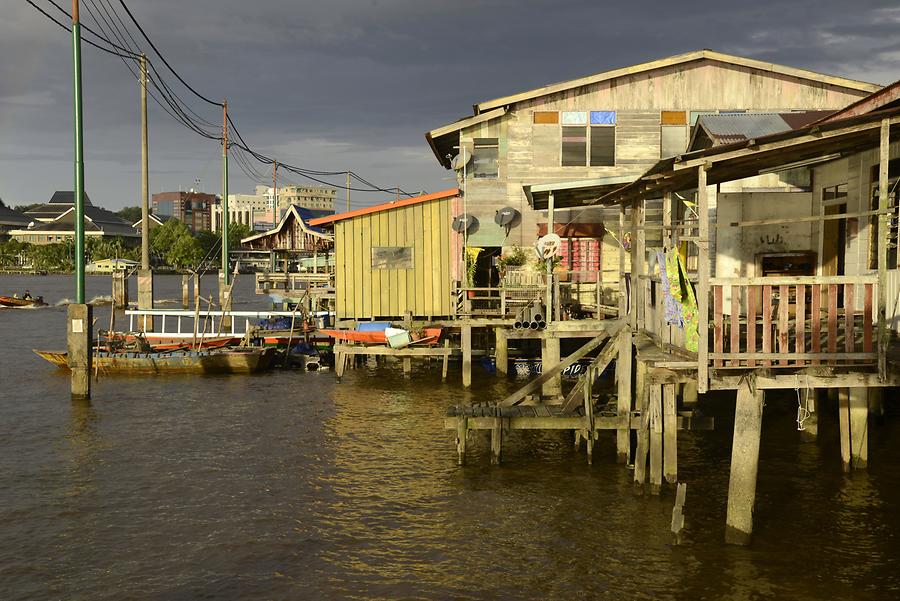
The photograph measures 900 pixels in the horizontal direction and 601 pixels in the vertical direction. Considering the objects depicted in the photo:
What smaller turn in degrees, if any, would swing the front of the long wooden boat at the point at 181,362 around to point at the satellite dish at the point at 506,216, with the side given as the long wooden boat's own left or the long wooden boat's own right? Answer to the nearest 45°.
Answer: approximately 135° to the long wooden boat's own left

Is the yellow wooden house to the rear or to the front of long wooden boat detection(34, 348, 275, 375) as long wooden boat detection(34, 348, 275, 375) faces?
to the rear

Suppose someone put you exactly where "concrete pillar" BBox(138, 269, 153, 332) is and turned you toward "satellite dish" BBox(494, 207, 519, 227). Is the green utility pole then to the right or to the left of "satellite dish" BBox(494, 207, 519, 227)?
right

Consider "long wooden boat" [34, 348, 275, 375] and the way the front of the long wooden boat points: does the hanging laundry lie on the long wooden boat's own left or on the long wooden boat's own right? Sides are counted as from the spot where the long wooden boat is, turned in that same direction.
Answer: on the long wooden boat's own left

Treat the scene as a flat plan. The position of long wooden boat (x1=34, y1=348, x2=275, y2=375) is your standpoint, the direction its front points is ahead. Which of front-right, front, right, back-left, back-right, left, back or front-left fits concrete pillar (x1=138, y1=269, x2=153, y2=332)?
right

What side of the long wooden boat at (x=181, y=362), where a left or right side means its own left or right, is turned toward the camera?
left

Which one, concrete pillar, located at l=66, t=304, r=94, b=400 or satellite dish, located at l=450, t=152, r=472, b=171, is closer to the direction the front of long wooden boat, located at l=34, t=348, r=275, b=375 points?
the concrete pillar

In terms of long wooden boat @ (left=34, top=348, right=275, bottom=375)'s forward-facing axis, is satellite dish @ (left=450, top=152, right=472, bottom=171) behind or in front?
behind

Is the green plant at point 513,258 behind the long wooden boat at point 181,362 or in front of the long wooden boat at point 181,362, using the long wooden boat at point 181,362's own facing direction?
behind

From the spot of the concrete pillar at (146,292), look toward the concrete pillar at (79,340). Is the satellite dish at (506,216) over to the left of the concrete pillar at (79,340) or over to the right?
left
